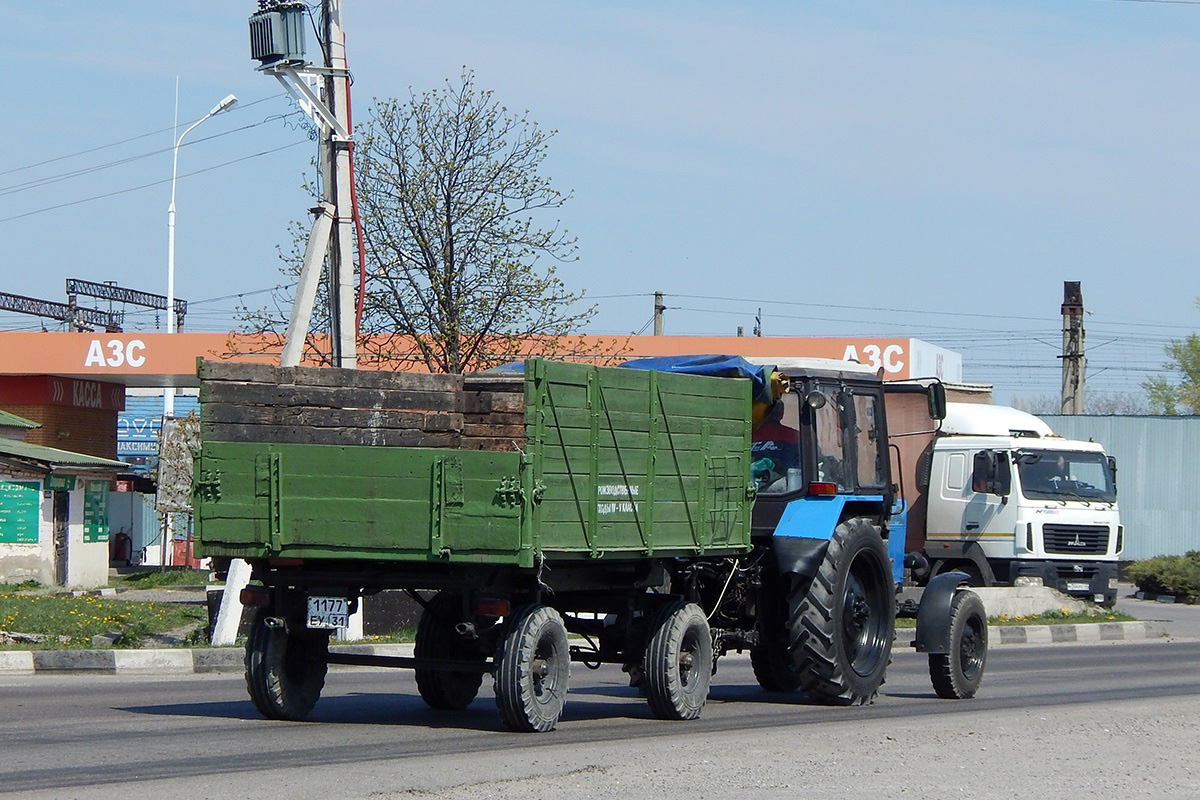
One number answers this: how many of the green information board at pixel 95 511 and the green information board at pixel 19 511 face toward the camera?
2

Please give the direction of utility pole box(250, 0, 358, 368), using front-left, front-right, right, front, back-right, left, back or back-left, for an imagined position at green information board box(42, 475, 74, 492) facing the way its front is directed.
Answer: front

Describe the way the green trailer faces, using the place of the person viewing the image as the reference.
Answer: facing away from the viewer and to the right of the viewer

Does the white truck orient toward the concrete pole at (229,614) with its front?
no

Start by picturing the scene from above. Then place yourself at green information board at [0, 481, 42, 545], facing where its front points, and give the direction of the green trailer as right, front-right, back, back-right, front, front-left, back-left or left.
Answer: front

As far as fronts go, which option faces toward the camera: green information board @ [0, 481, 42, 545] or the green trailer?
the green information board

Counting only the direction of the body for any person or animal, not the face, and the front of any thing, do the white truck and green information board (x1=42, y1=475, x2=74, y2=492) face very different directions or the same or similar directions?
same or similar directions

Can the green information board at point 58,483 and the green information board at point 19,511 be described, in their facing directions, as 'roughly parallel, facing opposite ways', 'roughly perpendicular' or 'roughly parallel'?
roughly parallel

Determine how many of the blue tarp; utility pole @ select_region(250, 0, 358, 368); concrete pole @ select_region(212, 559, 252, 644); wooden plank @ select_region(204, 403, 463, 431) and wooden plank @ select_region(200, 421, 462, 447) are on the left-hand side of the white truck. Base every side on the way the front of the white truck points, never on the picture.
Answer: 0

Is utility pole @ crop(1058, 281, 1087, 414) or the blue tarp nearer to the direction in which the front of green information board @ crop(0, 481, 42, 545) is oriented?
the blue tarp

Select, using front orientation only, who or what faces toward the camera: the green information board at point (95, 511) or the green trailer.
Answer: the green information board

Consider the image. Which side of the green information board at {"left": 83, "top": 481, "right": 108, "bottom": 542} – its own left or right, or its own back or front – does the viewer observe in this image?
front

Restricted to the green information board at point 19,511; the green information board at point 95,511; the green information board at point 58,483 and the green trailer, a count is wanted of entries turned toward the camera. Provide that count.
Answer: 3

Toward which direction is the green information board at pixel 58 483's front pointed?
toward the camera

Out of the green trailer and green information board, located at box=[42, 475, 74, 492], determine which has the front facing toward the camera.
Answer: the green information board

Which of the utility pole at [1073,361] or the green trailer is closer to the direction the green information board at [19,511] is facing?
the green trailer

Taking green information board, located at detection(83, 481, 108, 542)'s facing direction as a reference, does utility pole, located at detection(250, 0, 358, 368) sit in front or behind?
in front
